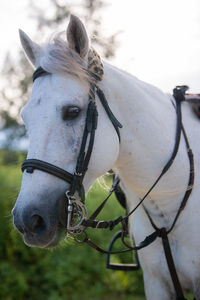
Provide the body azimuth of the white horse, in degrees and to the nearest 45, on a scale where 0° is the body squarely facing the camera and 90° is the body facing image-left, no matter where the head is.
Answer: approximately 45°
